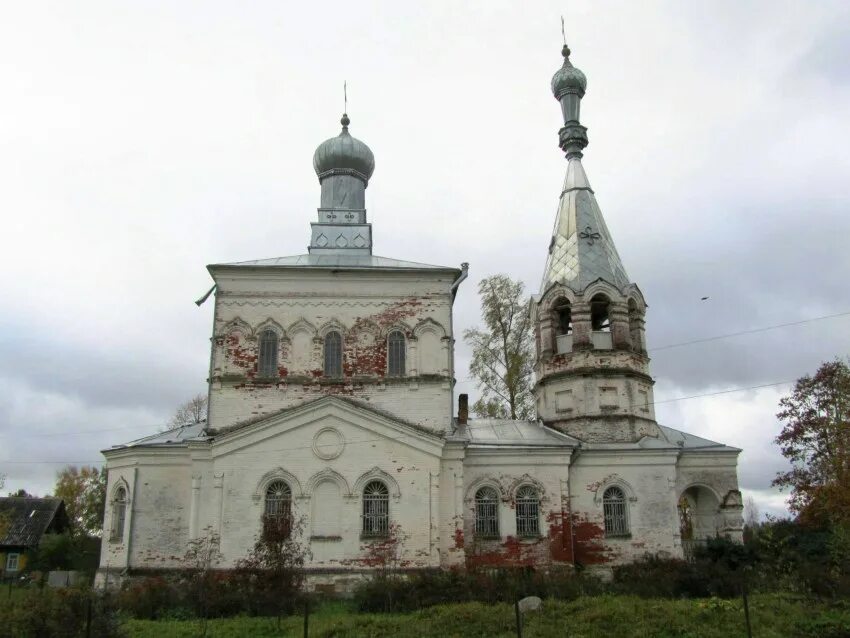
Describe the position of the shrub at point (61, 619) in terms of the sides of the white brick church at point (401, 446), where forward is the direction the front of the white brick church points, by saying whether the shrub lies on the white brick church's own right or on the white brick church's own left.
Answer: on the white brick church's own right

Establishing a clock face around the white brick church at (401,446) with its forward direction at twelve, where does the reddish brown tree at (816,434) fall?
The reddish brown tree is roughly at 11 o'clock from the white brick church.

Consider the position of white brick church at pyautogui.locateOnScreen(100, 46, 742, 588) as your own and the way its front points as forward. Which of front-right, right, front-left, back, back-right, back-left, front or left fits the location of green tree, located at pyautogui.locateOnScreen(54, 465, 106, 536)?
back-left

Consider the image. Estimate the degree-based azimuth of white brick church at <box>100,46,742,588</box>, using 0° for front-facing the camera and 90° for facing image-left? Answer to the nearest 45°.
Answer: approximately 270°

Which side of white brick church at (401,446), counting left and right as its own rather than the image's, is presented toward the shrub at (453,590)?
right

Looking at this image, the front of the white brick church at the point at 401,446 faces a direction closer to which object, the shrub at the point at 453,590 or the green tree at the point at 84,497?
the shrub
